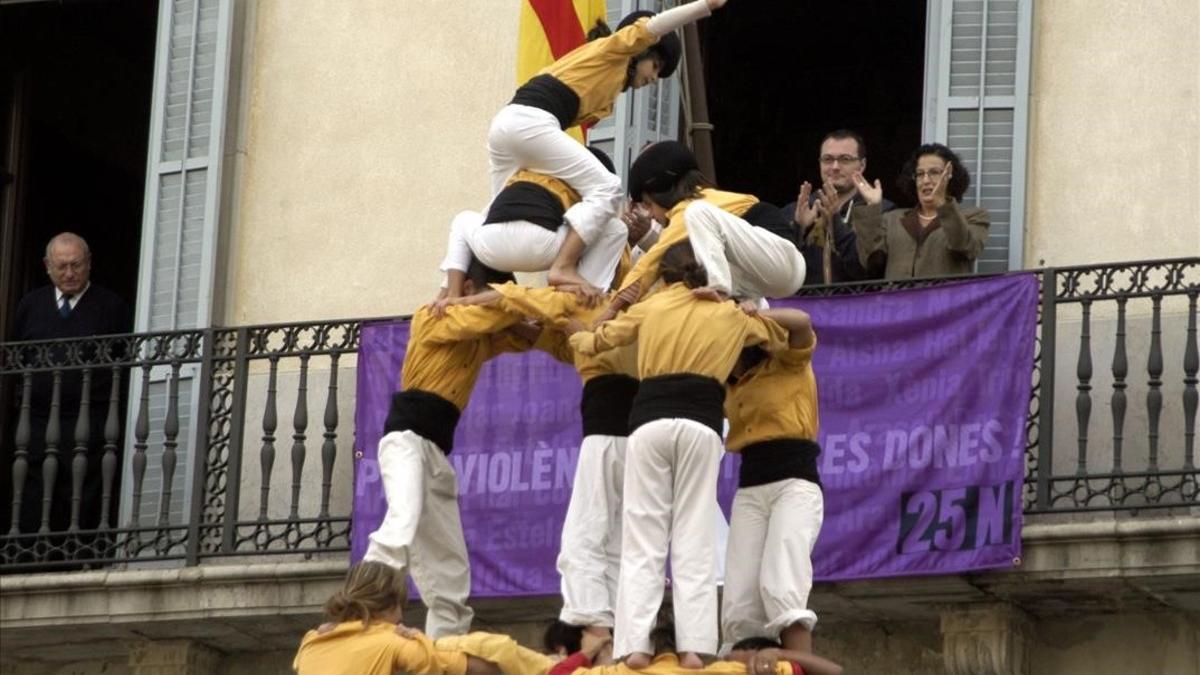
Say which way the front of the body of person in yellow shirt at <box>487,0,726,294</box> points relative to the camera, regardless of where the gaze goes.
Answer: to the viewer's right

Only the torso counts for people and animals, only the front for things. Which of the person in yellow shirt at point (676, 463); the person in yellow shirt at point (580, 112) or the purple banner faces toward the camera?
the purple banner

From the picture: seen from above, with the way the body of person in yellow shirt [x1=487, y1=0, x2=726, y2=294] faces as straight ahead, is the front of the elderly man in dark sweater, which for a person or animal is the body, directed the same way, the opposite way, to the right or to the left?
to the right

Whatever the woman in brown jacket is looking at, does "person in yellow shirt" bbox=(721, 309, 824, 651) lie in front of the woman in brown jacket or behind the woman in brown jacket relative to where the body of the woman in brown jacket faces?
in front

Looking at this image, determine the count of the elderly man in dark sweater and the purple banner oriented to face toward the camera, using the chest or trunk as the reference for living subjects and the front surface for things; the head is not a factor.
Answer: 2

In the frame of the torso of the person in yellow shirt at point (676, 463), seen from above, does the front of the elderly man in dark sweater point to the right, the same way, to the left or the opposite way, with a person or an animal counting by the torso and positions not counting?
the opposite way

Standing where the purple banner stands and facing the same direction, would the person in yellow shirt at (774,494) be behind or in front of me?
in front

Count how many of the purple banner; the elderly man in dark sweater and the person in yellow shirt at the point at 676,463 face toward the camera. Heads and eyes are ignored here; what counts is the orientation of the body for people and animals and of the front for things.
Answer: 2

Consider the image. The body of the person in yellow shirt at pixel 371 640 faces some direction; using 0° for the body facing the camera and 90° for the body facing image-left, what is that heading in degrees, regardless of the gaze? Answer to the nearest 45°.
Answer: approximately 225°

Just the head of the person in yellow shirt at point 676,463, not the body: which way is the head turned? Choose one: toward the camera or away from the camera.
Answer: away from the camera

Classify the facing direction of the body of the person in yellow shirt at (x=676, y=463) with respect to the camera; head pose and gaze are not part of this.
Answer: away from the camera
